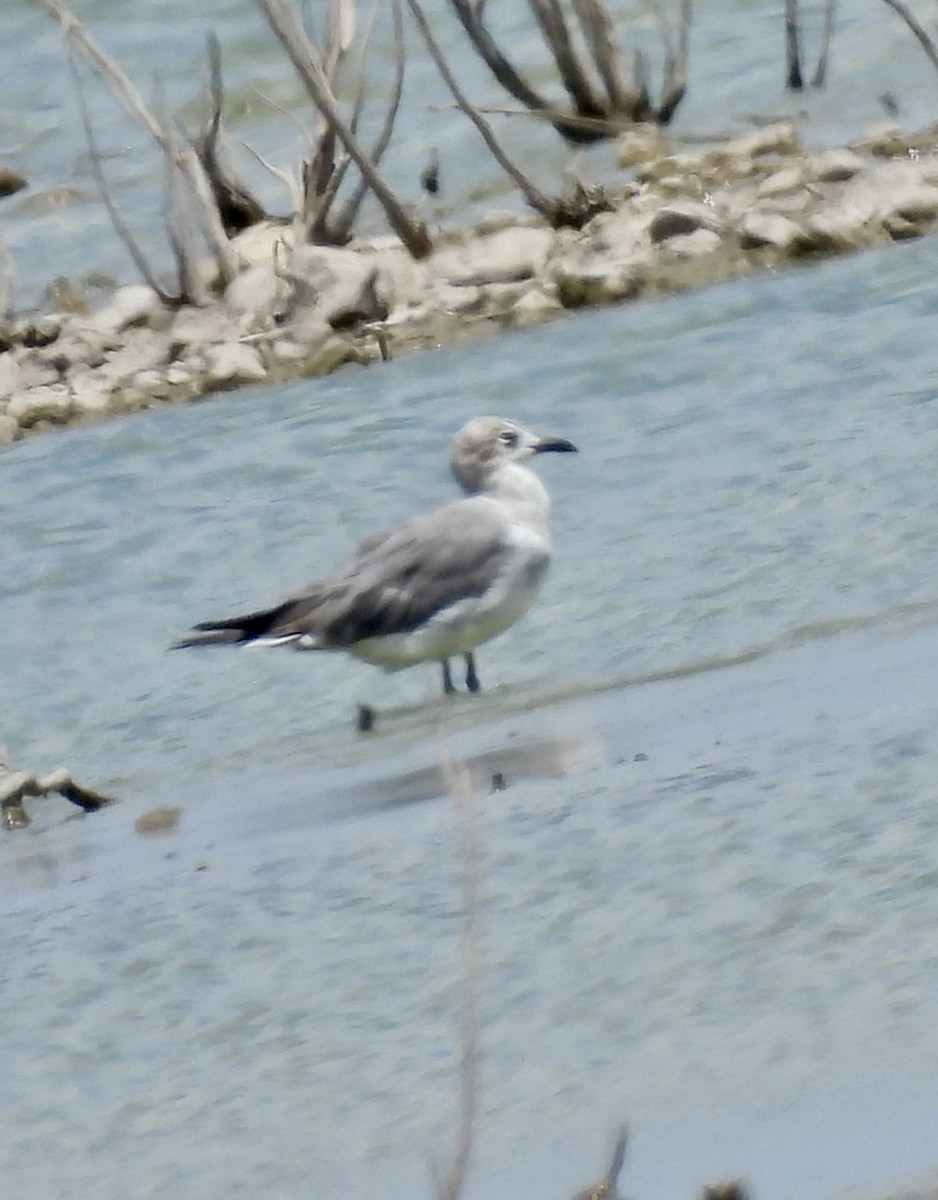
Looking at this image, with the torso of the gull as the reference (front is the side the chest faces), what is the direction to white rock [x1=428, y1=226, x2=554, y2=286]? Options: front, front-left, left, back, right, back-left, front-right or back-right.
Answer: left

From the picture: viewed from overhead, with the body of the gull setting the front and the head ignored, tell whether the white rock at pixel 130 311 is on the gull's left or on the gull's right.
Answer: on the gull's left

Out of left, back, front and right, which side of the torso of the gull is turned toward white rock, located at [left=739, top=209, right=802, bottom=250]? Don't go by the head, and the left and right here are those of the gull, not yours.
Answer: left

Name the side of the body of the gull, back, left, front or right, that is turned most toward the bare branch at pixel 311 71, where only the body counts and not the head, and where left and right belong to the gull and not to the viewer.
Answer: left

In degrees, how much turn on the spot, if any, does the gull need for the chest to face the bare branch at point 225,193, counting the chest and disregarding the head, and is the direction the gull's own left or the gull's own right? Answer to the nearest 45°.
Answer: approximately 90° to the gull's own left

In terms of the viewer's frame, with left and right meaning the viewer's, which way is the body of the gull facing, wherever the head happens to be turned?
facing to the right of the viewer

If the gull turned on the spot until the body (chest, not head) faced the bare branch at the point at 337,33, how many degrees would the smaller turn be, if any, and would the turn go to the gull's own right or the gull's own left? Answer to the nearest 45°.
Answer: approximately 90° to the gull's own left

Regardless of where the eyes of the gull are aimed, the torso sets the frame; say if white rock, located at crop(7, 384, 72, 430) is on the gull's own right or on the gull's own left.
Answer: on the gull's own left

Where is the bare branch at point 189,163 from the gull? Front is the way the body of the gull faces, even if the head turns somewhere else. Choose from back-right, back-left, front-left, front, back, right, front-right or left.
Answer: left

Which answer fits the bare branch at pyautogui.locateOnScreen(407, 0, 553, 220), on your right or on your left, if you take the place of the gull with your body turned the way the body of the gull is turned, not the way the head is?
on your left

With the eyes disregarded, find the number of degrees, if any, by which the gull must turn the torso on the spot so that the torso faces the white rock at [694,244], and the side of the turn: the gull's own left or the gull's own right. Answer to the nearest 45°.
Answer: approximately 90° to the gull's own left

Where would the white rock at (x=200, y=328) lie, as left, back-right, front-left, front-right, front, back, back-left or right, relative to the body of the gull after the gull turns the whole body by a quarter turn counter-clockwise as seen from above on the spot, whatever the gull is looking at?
front
